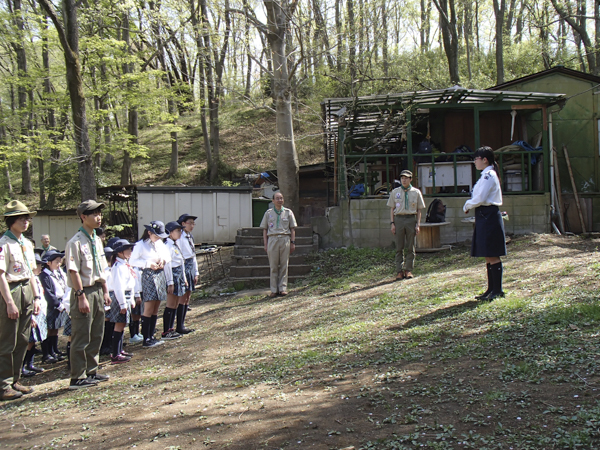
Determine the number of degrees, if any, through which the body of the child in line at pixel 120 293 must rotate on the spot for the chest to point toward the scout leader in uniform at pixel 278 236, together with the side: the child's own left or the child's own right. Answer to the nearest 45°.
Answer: approximately 45° to the child's own left

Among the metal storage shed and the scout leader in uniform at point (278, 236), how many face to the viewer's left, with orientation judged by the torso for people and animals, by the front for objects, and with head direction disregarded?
0

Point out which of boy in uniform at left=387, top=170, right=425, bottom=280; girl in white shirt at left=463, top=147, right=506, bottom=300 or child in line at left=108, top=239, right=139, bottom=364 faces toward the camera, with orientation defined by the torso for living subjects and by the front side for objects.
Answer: the boy in uniform

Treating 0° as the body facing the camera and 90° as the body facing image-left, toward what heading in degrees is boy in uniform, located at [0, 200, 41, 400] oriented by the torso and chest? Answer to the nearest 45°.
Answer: approximately 315°

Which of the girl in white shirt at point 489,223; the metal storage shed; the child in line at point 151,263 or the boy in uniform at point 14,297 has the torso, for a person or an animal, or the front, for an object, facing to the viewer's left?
the girl in white shirt

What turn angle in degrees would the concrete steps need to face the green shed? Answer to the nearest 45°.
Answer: approximately 90° to its left

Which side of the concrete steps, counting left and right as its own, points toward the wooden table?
left

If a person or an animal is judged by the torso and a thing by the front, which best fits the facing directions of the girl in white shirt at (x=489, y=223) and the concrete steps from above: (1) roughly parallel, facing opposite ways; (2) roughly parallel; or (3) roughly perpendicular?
roughly perpendicular

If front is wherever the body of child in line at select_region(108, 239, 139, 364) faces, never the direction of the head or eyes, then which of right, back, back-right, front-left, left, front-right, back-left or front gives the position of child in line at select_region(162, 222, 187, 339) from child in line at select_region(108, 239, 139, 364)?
front-left

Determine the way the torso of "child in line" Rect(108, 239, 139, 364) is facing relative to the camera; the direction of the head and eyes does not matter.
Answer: to the viewer's right

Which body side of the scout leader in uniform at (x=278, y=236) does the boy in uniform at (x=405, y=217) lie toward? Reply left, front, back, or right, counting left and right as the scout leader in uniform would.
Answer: left

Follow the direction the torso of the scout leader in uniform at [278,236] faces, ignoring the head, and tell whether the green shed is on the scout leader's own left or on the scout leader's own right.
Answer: on the scout leader's own left

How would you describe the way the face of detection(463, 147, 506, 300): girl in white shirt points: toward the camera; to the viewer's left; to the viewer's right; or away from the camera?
to the viewer's left
